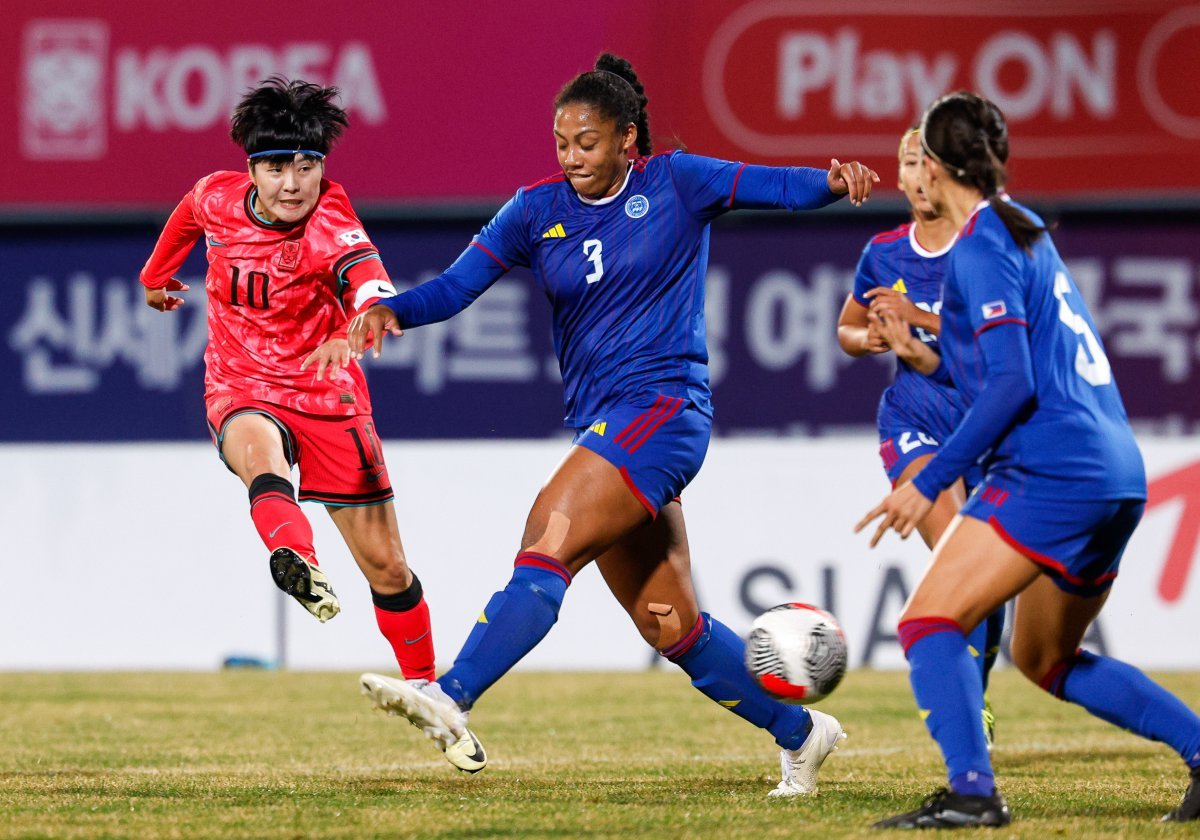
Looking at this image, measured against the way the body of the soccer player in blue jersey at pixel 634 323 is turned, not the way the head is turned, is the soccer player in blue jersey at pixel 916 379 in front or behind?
behind

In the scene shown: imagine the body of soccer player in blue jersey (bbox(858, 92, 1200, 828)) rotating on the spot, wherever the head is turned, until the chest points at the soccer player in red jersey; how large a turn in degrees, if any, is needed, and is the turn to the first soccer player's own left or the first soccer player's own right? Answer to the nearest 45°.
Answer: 0° — they already face them

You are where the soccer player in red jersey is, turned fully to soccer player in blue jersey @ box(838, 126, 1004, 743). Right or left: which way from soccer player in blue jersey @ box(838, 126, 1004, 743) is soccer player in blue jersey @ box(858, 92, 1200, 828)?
right

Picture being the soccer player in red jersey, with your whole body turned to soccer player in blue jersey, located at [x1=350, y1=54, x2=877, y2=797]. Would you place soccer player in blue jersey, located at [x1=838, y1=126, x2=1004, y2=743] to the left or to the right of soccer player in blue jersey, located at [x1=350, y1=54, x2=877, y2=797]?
left

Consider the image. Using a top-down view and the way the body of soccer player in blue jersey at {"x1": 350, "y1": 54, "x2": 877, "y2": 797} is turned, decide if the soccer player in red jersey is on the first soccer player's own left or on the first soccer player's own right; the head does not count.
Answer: on the first soccer player's own right

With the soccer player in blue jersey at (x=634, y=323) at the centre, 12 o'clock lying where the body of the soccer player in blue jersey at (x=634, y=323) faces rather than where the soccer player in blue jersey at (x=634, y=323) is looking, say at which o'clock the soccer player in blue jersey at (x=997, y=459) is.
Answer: the soccer player in blue jersey at (x=997, y=459) is roughly at 9 o'clock from the soccer player in blue jersey at (x=634, y=323).

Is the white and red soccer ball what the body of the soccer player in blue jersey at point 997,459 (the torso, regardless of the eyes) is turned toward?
yes

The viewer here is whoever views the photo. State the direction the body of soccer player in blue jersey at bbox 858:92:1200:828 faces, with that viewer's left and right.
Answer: facing away from the viewer and to the left of the viewer

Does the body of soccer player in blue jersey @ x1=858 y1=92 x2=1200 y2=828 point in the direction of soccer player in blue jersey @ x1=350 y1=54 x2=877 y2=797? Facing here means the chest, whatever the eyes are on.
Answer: yes
